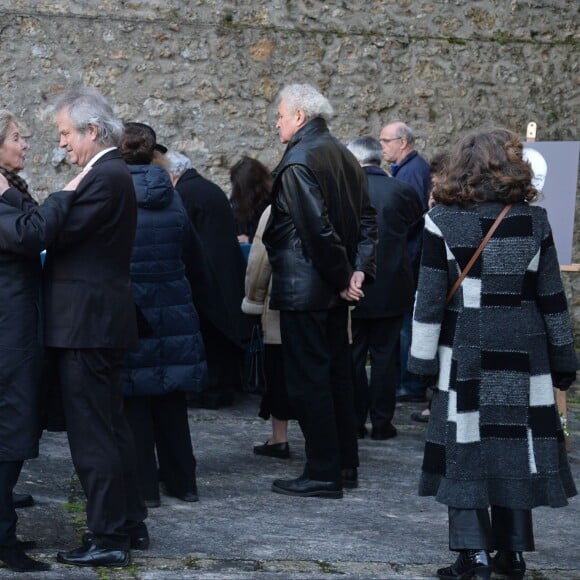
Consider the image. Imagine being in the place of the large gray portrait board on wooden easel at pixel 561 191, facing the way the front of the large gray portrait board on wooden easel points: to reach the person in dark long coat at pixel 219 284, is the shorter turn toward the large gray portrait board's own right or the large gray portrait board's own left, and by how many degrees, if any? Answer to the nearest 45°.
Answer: approximately 90° to the large gray portrait board's own right

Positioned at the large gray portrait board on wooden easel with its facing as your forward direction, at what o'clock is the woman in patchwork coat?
The woman in patchwork coat is roughly at 12 o'clock from the large gray portrait board on wooden easel.

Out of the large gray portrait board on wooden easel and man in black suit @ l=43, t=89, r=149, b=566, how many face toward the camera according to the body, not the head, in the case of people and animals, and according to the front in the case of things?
1

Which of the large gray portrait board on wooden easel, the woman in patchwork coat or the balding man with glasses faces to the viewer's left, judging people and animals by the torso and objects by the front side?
the balding man with glasses

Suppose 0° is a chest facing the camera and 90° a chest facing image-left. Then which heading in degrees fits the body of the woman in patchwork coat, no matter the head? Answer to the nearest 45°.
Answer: approximately 180°

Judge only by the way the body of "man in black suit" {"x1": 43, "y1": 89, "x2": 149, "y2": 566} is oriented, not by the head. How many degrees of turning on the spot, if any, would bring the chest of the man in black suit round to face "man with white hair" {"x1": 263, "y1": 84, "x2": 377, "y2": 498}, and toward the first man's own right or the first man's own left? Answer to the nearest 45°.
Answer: approximately 135° to the first man's own right

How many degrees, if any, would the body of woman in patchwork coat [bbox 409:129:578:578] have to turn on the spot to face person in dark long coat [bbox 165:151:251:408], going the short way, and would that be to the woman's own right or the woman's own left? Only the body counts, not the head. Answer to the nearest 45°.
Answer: approximately 45° to the woman's own left

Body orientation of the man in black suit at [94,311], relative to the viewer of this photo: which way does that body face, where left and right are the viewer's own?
facing to the left of the viewer

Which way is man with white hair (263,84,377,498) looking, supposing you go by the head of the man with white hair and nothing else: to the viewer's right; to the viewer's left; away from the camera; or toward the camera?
to the viewer's left

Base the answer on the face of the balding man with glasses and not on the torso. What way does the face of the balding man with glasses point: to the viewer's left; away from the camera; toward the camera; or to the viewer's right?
to the viewer's left

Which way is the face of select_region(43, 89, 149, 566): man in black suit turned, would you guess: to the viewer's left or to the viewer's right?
to the viewer's left
